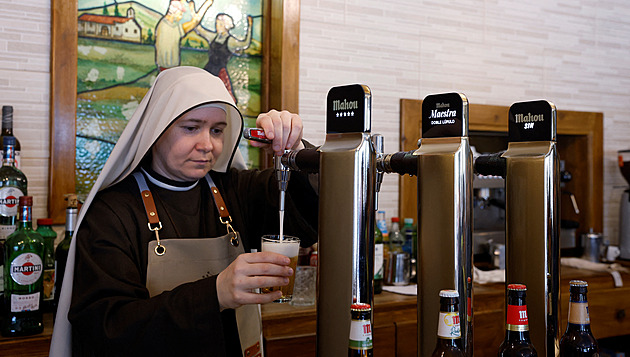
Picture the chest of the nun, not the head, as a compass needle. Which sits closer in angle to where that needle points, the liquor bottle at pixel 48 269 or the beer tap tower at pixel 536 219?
the beer tap tower

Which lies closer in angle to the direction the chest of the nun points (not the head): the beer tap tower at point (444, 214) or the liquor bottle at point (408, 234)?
the beer tap tower

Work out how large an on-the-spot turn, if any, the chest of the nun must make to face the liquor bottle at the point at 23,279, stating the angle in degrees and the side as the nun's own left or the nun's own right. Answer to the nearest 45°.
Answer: approximately 180°

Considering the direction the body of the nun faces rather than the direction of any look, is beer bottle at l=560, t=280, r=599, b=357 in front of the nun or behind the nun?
in front

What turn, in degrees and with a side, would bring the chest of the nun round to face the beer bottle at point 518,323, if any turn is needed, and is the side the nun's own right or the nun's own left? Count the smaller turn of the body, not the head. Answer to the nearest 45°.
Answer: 0° — they already face it

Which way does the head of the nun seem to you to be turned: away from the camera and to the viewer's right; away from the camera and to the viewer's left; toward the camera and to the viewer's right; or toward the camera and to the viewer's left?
toward the camera and to the viewer's right

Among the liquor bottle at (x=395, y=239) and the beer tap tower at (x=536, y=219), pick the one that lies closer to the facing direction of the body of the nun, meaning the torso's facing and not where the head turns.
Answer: the beer tap tower

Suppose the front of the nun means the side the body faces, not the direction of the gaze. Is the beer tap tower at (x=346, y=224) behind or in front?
in front

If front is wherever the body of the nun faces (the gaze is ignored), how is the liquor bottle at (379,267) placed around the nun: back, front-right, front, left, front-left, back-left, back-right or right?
left

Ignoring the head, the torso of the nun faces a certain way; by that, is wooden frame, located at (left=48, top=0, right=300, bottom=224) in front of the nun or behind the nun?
behind

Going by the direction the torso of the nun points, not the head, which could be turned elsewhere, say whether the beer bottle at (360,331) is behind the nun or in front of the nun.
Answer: in front
